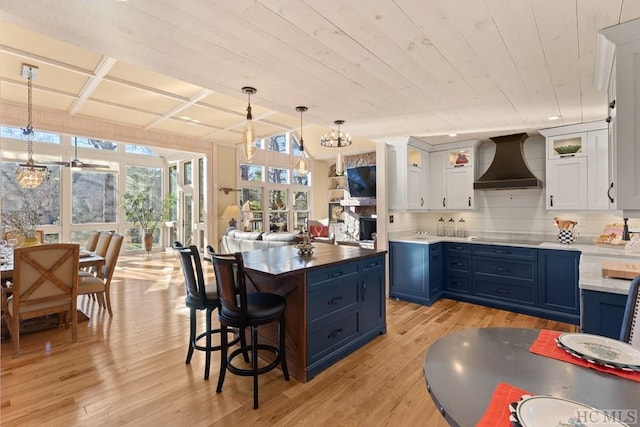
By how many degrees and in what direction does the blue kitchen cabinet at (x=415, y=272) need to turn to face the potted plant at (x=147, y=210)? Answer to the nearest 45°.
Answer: approximately 135° to its right

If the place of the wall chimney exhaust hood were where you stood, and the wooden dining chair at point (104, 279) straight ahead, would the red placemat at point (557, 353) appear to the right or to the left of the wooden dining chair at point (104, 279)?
left

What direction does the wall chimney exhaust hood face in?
toward the camera

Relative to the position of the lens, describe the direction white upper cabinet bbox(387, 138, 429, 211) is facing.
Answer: facing the viewer and to the right of the viewer

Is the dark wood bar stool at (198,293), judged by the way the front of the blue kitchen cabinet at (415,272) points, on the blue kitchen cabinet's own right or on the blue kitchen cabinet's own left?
on the blue kitchen cabinet's own right

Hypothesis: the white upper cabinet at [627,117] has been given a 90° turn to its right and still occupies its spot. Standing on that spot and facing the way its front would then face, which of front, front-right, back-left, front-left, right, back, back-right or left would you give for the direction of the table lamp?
left

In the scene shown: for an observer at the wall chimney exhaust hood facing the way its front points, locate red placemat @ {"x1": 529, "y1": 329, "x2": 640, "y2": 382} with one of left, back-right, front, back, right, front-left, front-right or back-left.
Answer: front

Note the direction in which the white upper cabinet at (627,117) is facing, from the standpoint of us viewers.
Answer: facing to the left of the viewer

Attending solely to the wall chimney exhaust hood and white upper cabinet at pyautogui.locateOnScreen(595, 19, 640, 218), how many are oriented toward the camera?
1

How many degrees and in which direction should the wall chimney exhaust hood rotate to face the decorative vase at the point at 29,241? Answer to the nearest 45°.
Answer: approximately 45° to its right

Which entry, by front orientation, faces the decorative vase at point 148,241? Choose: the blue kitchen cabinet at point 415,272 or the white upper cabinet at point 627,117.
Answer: the white upper cabinet

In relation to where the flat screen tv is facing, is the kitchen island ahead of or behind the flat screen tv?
ahead

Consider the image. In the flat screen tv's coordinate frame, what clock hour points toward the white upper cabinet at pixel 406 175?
The white upper cabinet is roughly at 10 o'clock from the flat screen tv.

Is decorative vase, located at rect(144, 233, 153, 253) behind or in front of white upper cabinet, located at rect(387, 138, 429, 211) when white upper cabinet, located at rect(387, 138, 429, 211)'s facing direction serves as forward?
behind

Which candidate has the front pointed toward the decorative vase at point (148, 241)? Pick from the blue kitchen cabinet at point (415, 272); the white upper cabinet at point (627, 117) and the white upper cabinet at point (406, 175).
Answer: the white upper cabinet at point (627, 117)

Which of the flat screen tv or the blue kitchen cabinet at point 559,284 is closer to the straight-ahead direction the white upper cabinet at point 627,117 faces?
the flat screen tv

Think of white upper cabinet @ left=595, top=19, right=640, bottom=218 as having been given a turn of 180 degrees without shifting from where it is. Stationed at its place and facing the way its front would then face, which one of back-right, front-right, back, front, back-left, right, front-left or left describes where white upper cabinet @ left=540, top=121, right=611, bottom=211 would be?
left
